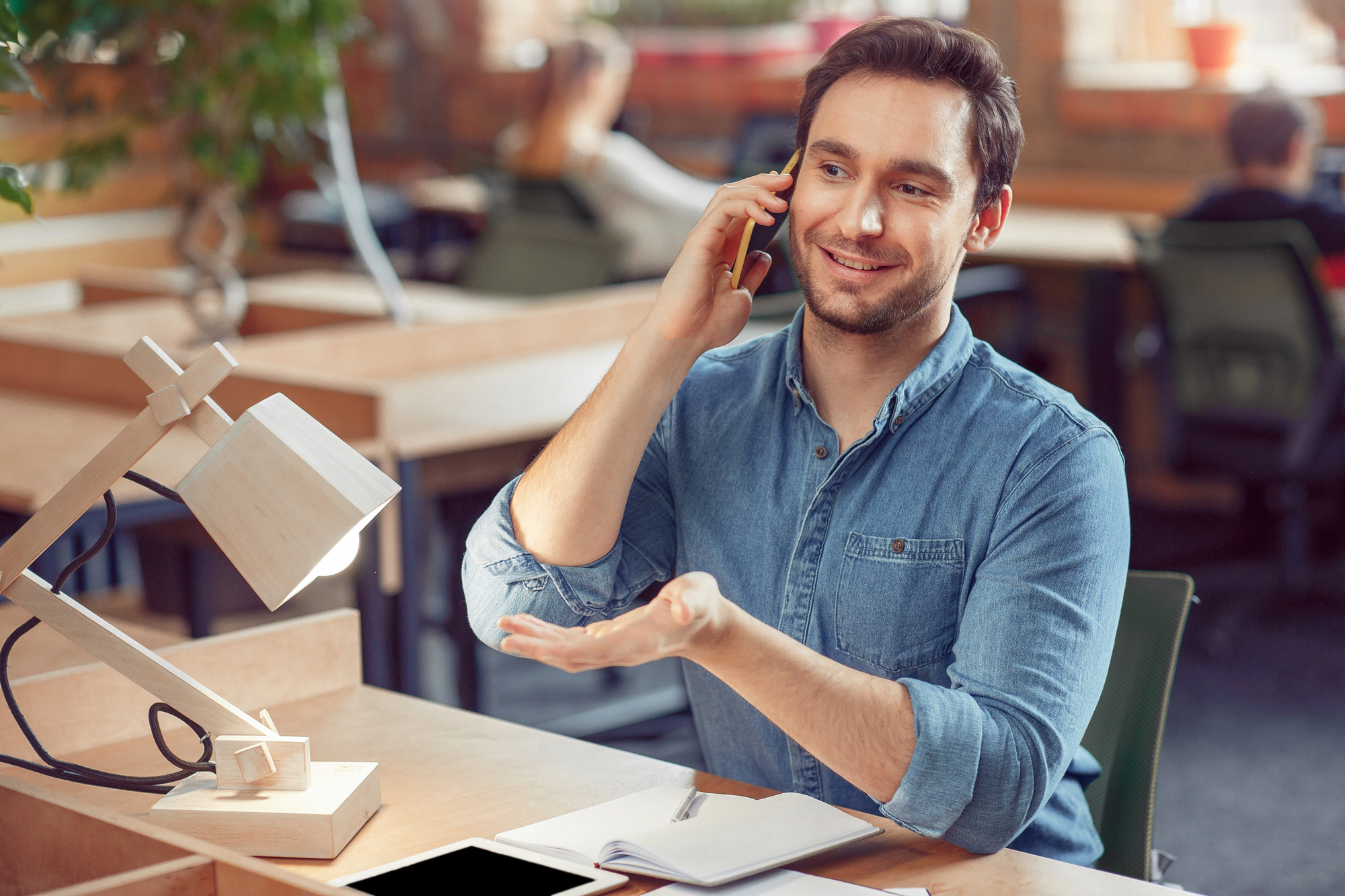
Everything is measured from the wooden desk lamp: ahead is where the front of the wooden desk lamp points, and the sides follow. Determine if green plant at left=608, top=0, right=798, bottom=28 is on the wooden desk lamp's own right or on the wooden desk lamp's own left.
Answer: on the wooden desk lamp's own left

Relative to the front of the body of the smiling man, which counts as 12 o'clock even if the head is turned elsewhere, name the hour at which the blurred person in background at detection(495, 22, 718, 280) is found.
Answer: The blurred person in background is roughly at 4 o'clock from the smiling man.

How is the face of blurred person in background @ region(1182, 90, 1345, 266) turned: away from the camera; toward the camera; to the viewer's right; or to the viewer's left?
away from the camera

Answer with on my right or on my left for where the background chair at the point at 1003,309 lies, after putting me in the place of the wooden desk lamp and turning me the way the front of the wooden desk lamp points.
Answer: on my left

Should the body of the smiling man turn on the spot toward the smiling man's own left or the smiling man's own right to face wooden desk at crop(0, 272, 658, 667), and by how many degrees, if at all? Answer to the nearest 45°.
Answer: approximately 90° to the smiling man's own right

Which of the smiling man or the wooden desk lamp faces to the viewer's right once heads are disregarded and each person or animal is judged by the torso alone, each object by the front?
the wooden desk lamp

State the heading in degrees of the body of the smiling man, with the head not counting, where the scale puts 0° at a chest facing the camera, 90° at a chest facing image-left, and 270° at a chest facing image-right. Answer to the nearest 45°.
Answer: approximately 45°

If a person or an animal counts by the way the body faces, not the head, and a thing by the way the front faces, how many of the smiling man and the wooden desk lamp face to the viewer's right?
1

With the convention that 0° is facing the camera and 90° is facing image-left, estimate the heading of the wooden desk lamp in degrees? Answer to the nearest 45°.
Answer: approximately 270°
